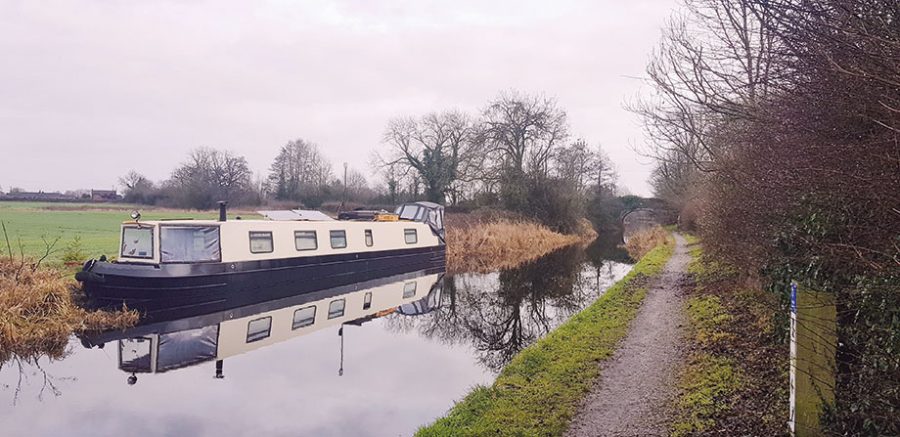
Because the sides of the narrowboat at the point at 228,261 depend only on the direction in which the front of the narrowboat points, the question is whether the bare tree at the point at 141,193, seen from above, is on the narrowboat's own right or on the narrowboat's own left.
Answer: on the narrowboat's own right

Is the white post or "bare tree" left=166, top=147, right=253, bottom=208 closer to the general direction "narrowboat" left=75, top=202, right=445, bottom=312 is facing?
the white post

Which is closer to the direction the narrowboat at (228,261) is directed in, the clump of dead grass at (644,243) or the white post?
the white post

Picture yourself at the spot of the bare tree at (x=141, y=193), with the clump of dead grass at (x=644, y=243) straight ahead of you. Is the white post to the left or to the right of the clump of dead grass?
right

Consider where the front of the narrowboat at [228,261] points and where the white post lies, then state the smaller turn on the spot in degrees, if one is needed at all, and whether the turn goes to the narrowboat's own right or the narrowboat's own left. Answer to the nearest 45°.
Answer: approximately 45° to the narrowboat's own left

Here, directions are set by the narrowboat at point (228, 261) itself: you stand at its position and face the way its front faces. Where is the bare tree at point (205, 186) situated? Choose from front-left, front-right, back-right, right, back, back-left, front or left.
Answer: back-right

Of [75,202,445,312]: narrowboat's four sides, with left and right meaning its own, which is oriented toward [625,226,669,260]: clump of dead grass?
back

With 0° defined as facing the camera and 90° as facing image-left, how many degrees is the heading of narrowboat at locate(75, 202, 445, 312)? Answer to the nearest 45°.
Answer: approximately 45°
